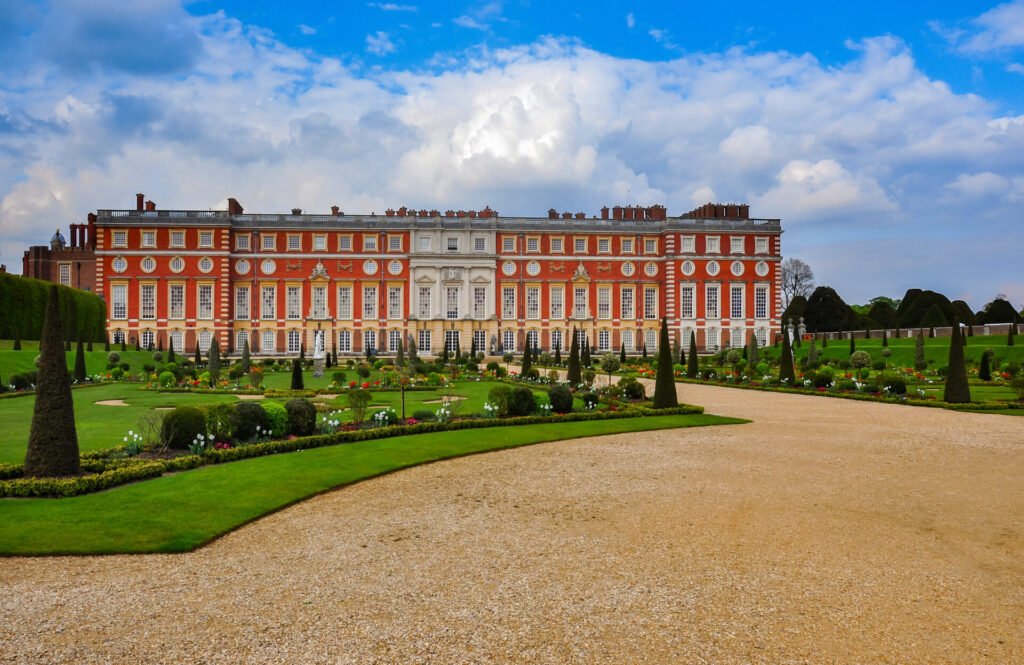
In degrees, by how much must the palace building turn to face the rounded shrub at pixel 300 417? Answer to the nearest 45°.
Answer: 0° — it already faces it

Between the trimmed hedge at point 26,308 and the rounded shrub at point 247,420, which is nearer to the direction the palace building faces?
the rounded shrub

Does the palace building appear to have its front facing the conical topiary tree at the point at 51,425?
yes

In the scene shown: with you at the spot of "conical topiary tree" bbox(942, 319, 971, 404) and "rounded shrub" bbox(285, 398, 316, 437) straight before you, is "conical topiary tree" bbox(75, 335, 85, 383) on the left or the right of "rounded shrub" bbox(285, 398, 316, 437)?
right

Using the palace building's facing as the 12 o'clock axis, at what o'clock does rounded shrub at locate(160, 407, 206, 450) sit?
The rounded shrub is roughly at 12 o'clock from the palace building.

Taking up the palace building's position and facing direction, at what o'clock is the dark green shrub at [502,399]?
The dark green shrub is roughly at 12 o'clock from the palace building.

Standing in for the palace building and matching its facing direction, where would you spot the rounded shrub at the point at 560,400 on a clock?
The rounded shrub is roughly at 12 o'clock from the palace building.

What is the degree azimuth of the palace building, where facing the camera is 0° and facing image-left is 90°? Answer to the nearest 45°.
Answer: approximately 0°
